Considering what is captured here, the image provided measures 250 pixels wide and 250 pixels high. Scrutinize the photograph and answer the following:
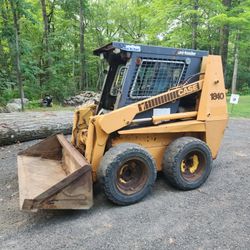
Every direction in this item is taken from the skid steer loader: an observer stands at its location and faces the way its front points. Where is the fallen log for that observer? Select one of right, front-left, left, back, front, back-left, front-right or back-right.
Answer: right

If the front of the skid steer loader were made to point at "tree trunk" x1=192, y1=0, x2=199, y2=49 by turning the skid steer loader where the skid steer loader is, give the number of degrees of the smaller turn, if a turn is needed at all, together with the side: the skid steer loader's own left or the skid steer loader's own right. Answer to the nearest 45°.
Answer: approximately 135° to the skid steer loader's own right

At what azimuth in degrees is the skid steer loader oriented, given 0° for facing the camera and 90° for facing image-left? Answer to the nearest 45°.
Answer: approximately 45°
